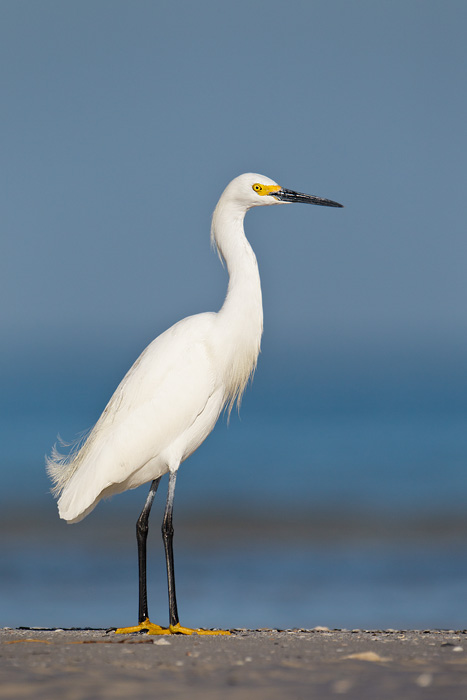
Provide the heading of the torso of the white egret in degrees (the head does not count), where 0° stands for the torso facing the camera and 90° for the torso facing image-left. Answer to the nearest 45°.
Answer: approximately 270°
